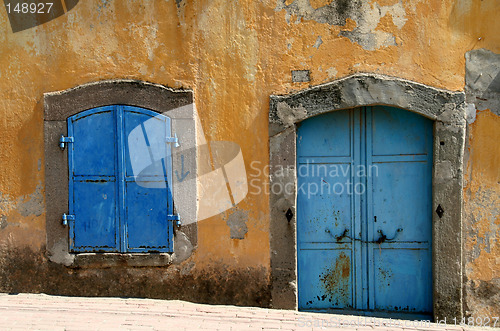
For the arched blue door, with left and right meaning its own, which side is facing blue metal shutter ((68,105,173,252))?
right

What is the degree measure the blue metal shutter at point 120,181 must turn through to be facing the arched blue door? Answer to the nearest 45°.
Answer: approximately 90° to its left

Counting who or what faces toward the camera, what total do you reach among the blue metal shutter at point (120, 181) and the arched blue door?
2

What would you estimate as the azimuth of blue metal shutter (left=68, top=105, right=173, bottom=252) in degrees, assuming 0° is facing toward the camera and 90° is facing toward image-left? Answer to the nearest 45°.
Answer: approximately 0°
